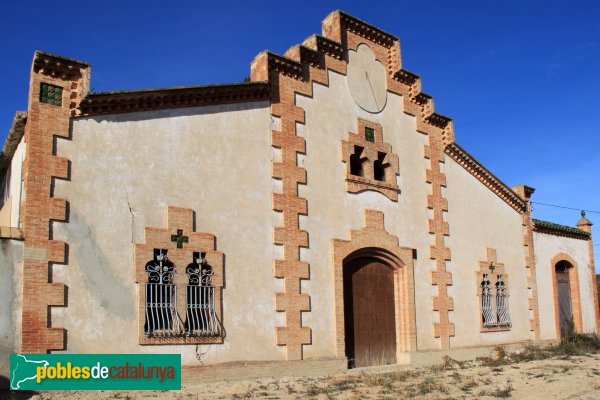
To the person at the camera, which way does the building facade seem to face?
facing the viewer and to the right of the viewer
